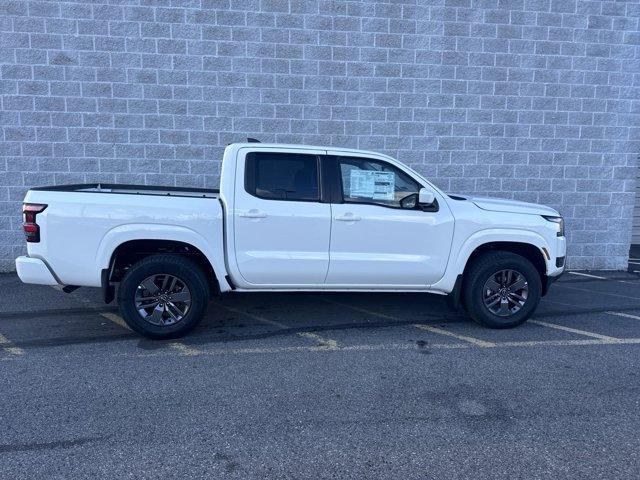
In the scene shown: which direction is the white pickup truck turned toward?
to the viewer's right

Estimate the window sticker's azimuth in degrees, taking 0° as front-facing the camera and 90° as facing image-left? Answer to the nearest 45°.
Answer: approximately 0°
